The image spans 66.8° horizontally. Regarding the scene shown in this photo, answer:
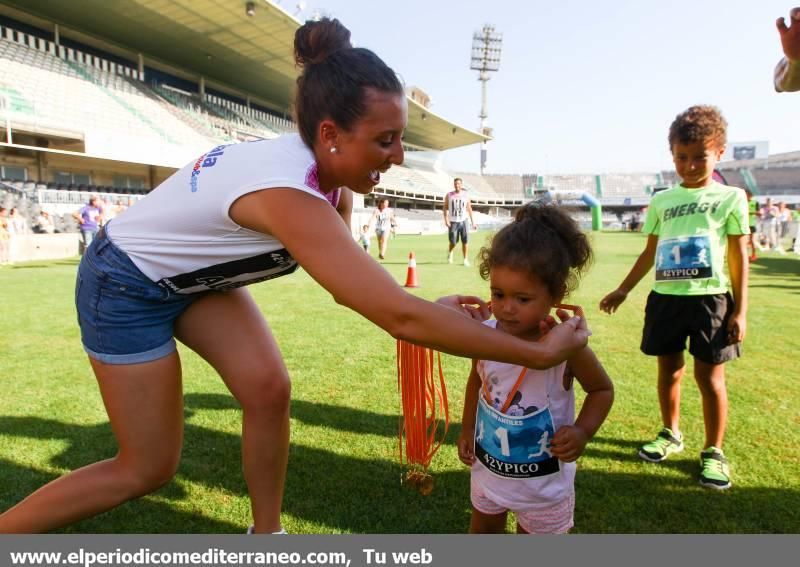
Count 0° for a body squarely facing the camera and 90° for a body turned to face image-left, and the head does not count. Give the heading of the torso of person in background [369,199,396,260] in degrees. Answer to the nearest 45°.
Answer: approximately 0°

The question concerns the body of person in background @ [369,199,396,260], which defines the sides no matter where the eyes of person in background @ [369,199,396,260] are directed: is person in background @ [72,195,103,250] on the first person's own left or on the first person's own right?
on the first person's own right

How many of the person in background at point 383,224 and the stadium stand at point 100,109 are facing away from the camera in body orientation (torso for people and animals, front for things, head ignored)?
0

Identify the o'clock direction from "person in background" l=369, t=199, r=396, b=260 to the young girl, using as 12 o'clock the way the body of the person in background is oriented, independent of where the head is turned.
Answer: The young girl is roughly at 12 o'clock from the person in background.

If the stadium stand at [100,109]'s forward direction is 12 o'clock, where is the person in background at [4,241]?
The person in background is roughly at 1 o'clock from the stadium stand.

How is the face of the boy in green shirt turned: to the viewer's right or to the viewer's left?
to the viewer's left

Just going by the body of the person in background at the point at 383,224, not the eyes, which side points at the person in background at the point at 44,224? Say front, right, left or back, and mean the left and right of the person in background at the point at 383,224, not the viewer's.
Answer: right

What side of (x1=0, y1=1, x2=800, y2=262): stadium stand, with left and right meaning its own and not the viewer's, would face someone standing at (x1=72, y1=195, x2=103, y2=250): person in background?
front

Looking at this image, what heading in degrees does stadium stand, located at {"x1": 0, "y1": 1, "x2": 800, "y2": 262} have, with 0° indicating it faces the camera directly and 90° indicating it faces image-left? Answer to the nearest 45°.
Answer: approximately 315°
